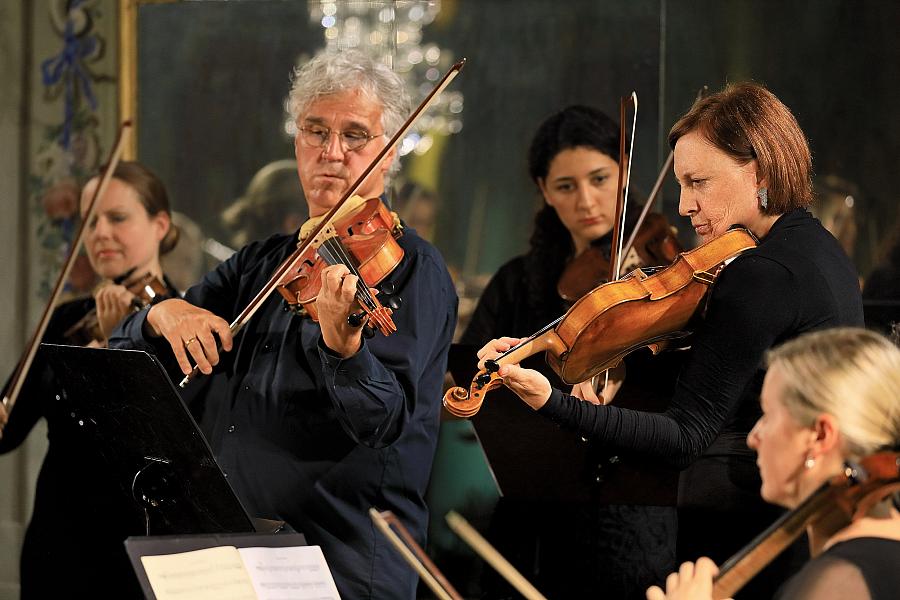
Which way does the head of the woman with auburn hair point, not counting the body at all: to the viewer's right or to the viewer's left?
to the viewer's left

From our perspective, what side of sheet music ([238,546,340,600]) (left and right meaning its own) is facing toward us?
front

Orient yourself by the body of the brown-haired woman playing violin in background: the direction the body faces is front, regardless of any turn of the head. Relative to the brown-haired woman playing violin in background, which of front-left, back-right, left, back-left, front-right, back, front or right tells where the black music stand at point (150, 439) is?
front-left

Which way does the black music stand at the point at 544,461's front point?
away from the camera

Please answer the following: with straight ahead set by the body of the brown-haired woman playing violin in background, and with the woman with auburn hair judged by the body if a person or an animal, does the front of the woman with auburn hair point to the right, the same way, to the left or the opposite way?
to the right

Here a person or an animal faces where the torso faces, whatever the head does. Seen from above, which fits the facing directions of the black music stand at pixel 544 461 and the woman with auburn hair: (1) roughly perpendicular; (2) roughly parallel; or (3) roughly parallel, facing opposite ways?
roughly perpendicular

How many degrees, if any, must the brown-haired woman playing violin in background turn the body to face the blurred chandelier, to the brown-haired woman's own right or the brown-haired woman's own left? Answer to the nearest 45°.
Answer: approximately 180°

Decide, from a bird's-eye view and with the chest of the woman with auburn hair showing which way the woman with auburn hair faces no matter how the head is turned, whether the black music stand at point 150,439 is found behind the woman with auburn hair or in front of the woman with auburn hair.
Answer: in front

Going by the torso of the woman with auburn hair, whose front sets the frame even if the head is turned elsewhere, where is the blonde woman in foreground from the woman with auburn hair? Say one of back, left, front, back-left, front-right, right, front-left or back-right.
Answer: left

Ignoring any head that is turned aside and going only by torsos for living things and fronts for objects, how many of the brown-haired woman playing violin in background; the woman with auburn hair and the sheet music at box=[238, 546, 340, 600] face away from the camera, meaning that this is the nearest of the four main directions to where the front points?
0

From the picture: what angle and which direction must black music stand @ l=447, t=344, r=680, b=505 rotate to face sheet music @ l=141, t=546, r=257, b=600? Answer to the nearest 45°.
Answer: approximately 135° to its left

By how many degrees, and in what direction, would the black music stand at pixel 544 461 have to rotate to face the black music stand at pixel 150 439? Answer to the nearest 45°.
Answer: approximately 135° to its left

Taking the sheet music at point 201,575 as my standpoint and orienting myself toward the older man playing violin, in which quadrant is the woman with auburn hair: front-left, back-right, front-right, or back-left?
front-right

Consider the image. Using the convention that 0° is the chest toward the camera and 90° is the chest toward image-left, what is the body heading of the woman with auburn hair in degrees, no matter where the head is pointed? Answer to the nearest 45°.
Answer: approximately 90°

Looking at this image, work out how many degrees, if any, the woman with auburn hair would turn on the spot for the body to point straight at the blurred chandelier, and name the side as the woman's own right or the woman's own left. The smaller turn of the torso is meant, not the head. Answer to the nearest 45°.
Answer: approximately 45° to the woman's own right
